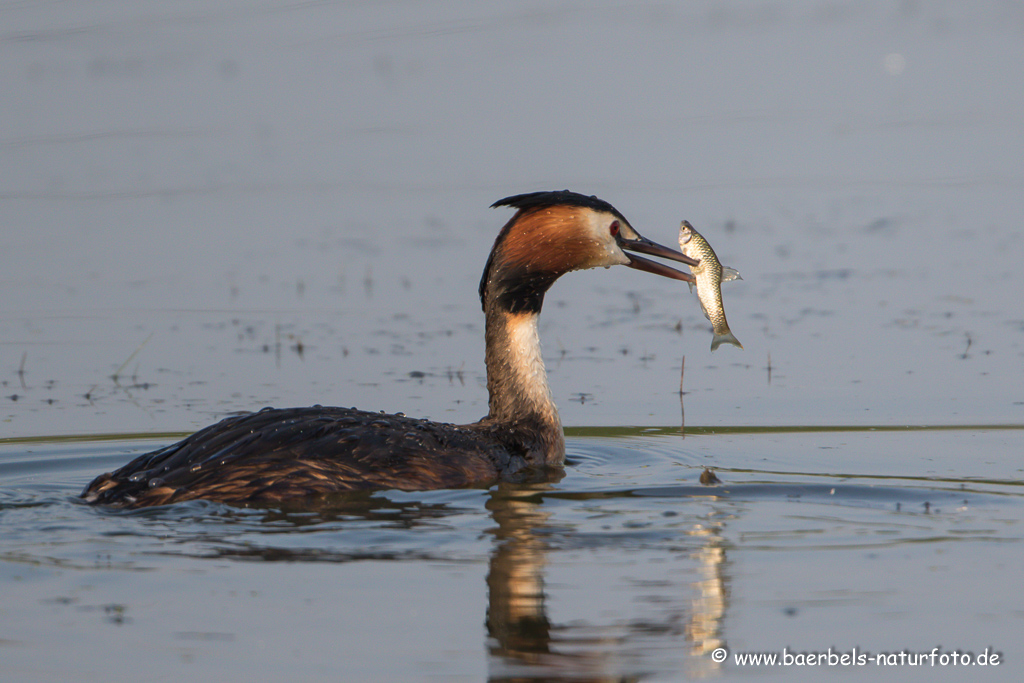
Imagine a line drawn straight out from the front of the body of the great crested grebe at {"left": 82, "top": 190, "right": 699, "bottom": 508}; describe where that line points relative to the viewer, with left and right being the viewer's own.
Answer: facing to the right of the viewer
